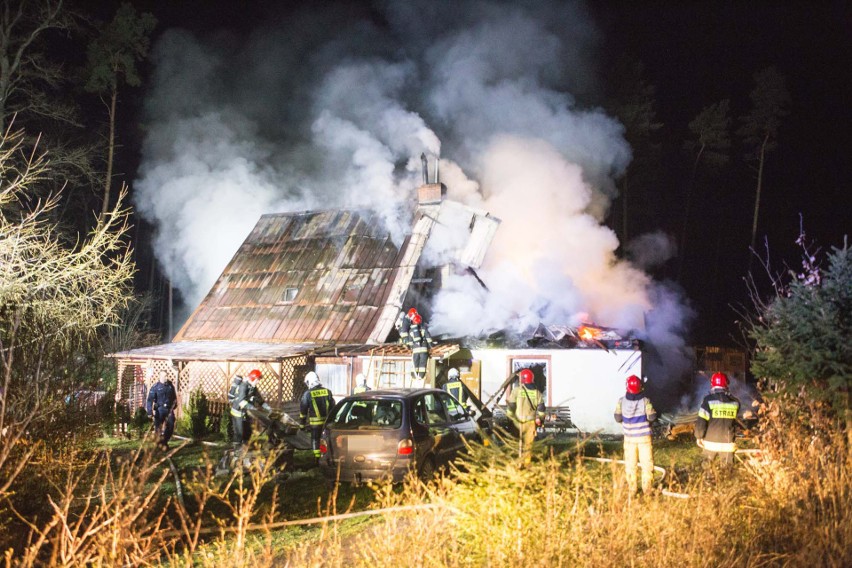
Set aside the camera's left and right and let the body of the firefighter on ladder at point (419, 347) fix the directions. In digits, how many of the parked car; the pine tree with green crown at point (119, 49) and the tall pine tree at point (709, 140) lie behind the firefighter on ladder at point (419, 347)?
1

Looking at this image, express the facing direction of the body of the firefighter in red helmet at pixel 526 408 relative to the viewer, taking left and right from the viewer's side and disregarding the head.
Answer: facing away from the viewer

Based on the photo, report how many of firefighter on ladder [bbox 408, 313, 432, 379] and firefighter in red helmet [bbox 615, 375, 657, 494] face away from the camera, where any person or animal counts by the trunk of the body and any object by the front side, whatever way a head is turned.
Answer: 2

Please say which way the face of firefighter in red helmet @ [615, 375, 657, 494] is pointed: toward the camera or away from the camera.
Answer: away from the camera

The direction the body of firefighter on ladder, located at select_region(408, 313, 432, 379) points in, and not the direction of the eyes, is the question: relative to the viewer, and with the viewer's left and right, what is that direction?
facing away from the viewer

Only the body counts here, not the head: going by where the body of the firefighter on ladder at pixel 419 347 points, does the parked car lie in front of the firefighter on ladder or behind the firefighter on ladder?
behind

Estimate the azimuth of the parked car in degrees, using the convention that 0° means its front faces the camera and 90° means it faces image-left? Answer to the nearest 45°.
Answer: approximately 225°

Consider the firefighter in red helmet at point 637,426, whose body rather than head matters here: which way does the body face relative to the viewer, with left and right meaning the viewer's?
facing away from the viewer

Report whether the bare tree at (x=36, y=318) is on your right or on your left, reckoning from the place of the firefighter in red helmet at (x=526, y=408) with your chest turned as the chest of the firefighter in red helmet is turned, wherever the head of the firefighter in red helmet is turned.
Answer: on your left

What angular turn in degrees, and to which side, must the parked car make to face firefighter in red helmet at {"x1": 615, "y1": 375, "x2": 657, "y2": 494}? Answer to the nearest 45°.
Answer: approximately 45° to its right
